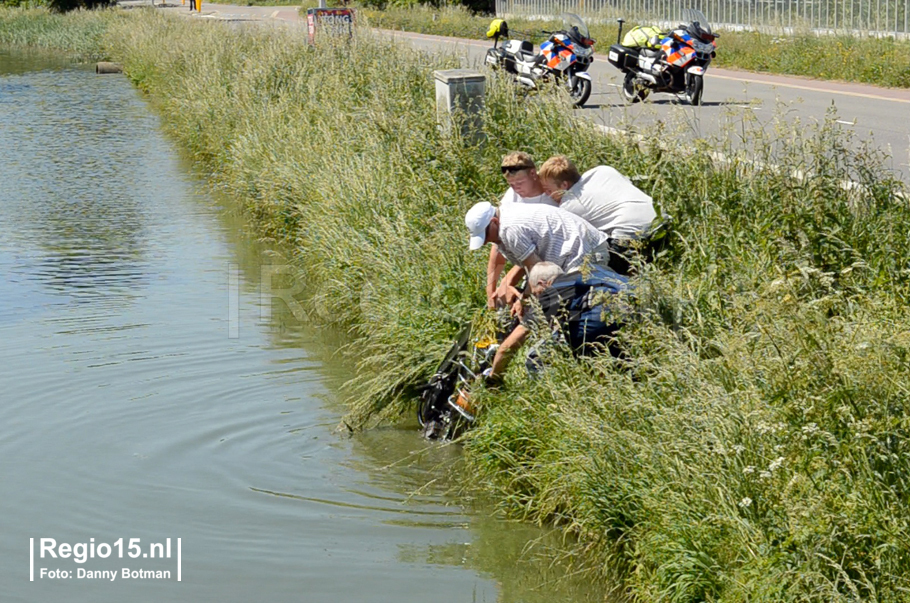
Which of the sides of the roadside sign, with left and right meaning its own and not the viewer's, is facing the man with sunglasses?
front

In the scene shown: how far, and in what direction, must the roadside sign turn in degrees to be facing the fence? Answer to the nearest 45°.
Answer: approximately 135° to its left

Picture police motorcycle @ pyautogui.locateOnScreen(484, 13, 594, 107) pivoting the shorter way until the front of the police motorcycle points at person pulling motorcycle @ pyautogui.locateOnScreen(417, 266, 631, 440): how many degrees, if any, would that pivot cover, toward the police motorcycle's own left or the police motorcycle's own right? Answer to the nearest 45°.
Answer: approximately 45° to the police motorcycle's own right

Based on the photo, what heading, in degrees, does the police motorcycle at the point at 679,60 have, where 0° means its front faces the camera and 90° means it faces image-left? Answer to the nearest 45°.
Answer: approximately 315°

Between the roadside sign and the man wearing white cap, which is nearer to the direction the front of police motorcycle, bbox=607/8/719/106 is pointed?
the man wearing white cap

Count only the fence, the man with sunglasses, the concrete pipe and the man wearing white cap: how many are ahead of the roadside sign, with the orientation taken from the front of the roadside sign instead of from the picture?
2

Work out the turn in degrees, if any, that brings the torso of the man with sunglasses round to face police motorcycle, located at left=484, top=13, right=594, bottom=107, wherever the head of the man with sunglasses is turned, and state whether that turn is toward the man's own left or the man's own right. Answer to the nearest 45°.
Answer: approximately 135° to the man's own right

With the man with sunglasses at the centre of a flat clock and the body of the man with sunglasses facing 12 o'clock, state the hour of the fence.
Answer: The fence is roughly at 5 o'clock from the man with sunglasses.

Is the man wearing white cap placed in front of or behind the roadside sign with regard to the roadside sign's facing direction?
in front

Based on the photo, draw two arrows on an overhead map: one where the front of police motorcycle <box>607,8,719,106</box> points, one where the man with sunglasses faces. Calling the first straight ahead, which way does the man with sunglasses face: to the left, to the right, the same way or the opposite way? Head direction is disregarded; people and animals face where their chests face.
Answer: to the right

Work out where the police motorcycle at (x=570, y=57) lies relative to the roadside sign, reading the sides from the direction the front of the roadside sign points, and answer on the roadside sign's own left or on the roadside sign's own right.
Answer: on the roadside sign's own left

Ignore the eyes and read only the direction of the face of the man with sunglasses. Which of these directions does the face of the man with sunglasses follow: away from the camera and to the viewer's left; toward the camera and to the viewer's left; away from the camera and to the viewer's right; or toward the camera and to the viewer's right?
toward the camera and to the viewer's left
